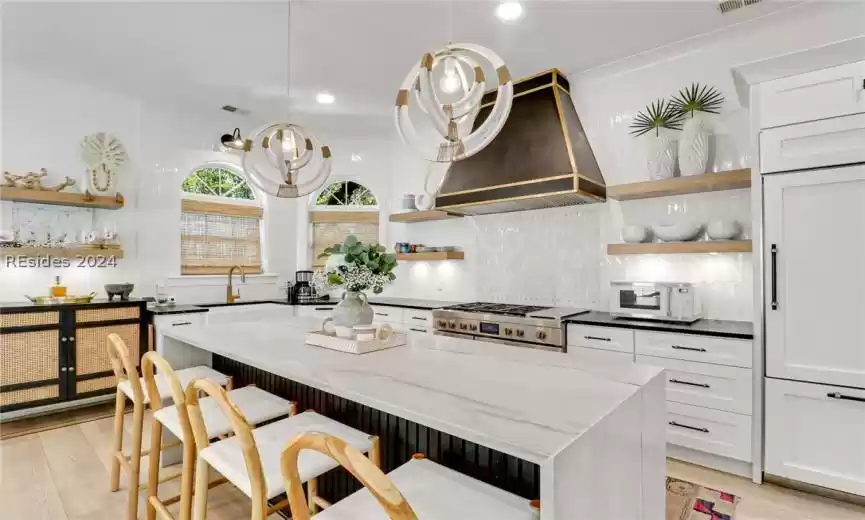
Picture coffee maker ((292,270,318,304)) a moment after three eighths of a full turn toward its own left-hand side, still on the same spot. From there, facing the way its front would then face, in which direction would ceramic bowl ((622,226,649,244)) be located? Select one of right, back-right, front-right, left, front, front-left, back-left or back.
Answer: right

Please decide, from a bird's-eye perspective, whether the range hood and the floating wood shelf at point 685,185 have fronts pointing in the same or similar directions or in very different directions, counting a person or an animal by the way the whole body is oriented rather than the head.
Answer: same or similar directions

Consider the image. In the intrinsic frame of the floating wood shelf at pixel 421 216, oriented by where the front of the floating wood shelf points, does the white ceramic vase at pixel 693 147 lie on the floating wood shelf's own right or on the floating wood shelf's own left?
on the floating wood shelf's own left

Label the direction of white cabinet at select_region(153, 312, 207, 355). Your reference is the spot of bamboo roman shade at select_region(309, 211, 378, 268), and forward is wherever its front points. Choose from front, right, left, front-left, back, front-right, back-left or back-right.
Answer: front-right

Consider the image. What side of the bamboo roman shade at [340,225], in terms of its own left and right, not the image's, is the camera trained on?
front

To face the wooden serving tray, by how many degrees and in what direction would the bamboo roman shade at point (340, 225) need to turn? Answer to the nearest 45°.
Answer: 0° — it already faces it

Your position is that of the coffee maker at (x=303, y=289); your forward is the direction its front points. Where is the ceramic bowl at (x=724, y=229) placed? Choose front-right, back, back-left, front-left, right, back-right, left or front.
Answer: front-left

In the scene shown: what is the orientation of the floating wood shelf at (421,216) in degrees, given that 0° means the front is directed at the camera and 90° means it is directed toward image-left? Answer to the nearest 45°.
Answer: approximately 45°

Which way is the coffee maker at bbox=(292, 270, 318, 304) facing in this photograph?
toward the camera

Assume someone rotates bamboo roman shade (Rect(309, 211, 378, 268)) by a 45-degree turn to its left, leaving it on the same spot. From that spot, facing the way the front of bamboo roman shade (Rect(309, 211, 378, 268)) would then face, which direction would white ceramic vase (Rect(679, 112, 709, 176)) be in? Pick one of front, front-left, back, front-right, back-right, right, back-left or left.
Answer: front

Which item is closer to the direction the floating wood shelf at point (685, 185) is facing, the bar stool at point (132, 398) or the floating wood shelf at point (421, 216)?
the bar stool
